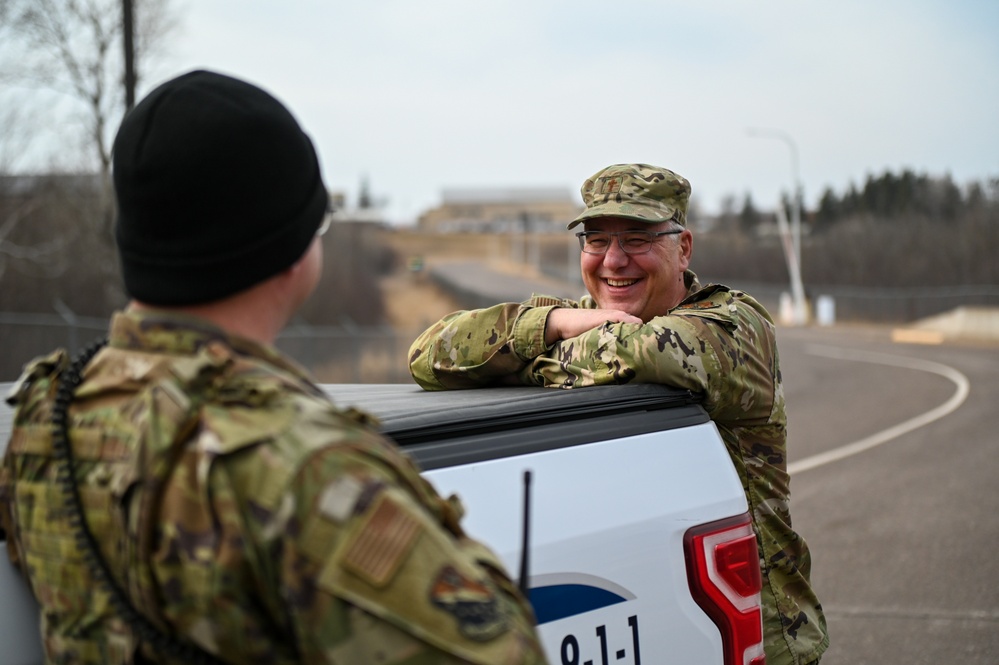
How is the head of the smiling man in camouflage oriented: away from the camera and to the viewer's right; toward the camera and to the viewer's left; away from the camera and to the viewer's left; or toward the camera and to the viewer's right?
toward the camera and to the viewer's left

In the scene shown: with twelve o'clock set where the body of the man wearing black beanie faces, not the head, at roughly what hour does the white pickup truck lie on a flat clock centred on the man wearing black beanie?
The white pickup truck is roughly at 12 o'clock from the man wearing black beanie.

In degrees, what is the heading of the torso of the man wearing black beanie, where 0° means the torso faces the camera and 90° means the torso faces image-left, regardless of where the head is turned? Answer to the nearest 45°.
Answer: approximately 225°

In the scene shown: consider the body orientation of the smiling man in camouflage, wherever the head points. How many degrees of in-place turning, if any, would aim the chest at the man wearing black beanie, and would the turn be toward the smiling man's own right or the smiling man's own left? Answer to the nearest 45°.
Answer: approximately 45° to the smiling man's own left

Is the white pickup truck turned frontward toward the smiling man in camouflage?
no

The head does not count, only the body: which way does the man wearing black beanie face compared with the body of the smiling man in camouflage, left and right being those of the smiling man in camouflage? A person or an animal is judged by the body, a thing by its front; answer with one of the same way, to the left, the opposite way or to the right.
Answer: the opposite way

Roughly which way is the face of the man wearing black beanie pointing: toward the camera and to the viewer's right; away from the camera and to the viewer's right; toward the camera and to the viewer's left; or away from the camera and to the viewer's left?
away from the camera and to the viewer's right

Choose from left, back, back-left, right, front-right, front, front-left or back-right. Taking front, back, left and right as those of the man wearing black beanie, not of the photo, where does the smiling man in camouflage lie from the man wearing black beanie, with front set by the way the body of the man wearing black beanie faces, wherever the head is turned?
front

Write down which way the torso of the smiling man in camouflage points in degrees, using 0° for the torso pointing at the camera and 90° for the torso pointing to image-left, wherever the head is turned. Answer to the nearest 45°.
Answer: approximately 45°

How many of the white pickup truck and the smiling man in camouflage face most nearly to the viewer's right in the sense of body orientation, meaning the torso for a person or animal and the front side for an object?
0
